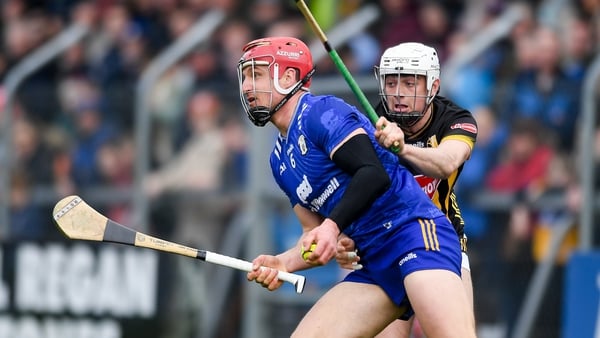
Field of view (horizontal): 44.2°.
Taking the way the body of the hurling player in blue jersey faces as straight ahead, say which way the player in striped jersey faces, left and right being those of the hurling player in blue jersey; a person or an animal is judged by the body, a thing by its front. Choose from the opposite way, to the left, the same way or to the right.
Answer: the same way

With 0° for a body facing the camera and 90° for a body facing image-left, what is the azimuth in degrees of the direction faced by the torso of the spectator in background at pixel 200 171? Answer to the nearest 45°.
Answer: approximately 45°

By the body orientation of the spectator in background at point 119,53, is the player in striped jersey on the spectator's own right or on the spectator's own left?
on the spectator's own left

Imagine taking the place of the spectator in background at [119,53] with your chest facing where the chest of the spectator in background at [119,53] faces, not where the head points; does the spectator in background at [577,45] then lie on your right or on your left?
on your left

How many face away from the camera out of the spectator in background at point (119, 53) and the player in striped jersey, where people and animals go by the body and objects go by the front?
0

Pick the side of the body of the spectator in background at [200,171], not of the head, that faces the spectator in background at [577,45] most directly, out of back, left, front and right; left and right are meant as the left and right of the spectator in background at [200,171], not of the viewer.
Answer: left

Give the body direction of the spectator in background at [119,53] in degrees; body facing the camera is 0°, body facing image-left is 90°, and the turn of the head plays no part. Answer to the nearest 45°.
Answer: approximately 45°

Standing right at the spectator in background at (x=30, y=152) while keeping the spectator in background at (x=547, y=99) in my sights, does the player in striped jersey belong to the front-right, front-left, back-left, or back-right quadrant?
front-right

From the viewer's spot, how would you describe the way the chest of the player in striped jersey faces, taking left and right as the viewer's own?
facing the viewer and to the left of the viewer

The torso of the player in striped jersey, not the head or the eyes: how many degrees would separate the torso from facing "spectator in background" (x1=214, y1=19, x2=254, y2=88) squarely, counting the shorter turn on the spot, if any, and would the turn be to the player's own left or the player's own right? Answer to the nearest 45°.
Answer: approximately 135° to the player's own right

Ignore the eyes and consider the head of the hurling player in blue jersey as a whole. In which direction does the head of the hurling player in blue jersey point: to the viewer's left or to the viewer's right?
to the viewer's left

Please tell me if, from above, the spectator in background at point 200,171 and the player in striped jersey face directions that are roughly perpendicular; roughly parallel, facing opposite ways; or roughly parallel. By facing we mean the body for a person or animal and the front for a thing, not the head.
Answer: roughly parallel

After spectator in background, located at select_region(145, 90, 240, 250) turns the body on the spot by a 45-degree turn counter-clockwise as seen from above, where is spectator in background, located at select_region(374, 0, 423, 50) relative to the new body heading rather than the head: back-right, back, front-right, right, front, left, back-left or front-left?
left

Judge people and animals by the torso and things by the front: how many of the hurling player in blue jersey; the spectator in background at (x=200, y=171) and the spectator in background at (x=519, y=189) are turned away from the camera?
0

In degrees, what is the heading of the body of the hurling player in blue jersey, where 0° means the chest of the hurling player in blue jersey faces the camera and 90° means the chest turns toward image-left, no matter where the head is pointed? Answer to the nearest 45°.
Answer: approximately 45°

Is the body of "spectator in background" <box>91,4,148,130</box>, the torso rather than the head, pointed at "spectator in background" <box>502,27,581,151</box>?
no
